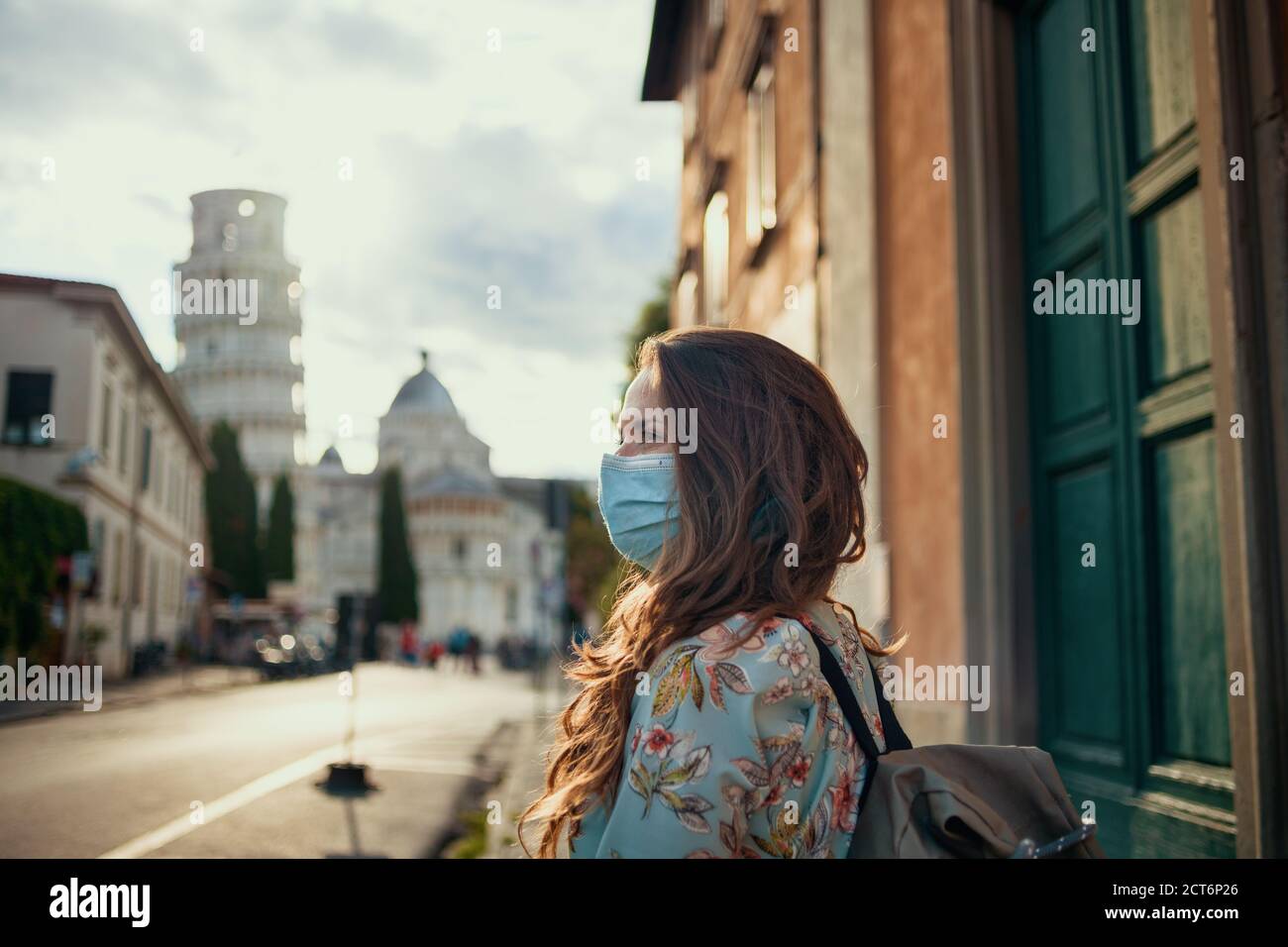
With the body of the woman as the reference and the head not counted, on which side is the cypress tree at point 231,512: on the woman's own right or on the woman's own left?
on the woman's own right

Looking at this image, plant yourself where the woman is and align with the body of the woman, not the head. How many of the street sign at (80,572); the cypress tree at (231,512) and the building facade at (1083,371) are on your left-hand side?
0

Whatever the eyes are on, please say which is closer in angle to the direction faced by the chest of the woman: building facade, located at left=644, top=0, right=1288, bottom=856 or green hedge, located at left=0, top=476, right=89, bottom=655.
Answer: the green hedge

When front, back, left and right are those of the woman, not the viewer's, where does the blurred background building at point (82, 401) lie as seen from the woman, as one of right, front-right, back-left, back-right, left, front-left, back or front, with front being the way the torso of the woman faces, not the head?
front-right

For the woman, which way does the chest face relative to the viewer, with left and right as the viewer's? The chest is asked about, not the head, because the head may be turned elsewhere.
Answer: facing to the left of the viewer

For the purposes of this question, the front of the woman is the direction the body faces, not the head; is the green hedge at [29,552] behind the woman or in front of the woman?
in front

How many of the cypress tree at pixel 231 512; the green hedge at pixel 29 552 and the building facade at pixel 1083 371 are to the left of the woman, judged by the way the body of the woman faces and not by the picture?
0
